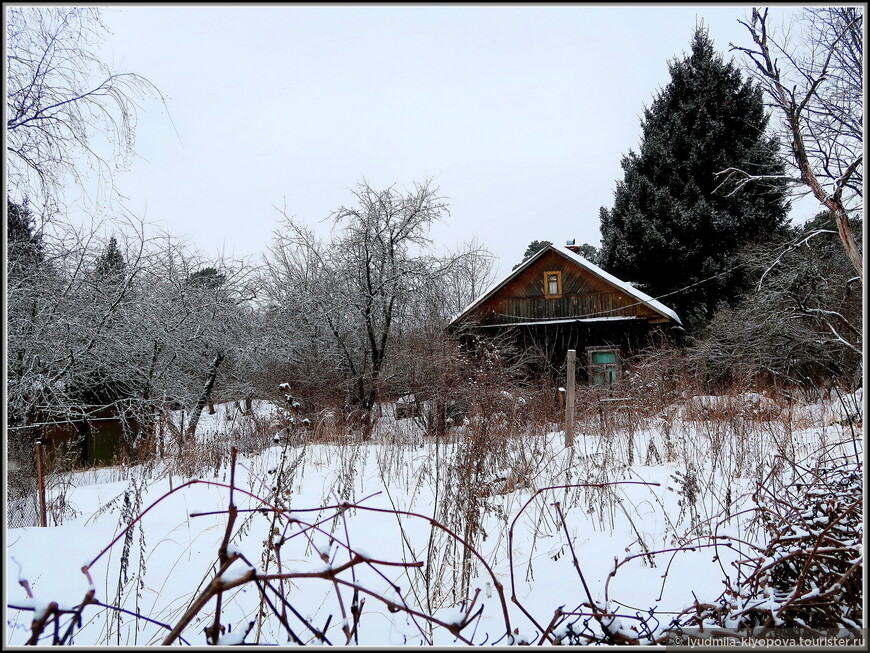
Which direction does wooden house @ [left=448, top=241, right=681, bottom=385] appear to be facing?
toward the camera

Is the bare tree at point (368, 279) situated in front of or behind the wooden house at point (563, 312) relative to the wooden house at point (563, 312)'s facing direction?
in front

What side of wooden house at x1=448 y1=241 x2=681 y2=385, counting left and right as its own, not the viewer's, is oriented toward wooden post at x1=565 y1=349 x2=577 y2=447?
front

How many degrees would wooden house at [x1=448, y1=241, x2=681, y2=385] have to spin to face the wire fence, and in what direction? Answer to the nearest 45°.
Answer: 0° — it already faces it

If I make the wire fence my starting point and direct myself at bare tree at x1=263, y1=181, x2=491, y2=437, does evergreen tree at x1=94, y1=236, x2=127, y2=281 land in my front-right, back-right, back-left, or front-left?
front-left

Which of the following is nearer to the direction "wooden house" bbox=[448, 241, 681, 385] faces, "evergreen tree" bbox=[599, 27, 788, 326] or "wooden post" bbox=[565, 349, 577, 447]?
the wooden post

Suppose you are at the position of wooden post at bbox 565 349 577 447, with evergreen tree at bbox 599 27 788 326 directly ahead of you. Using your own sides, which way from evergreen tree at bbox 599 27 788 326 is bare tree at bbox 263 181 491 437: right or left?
left

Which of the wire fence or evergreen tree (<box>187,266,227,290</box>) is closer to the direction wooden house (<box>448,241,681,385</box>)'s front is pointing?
the wire fence

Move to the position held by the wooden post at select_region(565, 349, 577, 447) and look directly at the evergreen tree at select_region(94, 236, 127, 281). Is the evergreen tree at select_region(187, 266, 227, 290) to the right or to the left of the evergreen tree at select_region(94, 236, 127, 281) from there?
right

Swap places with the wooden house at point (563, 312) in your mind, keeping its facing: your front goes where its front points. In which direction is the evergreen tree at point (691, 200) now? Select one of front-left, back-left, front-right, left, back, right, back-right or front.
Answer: back-left
